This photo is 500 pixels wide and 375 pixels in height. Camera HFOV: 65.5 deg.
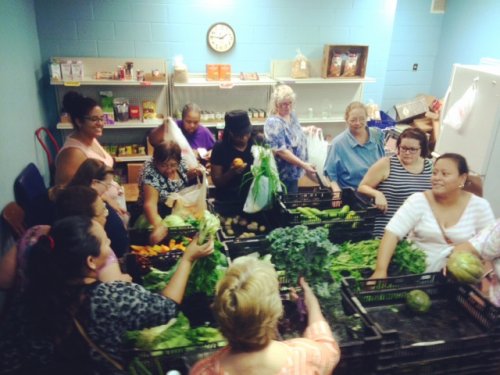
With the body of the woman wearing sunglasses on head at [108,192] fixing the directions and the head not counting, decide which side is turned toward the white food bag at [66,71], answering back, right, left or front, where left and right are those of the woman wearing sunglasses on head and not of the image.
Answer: left

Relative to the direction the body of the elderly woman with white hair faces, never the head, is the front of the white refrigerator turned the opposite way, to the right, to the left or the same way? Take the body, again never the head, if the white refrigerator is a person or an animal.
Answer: to the right

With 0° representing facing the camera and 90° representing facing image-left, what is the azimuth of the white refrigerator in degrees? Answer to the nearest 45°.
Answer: approximately 45°

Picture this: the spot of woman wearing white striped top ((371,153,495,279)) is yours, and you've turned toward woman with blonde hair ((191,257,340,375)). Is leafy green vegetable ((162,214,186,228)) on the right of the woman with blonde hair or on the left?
right

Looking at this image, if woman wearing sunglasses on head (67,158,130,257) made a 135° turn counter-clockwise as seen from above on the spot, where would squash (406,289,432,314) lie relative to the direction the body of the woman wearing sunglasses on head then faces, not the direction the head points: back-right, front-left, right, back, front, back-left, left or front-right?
back

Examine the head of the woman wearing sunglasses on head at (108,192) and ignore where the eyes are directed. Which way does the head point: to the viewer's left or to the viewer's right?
to the viewer's right

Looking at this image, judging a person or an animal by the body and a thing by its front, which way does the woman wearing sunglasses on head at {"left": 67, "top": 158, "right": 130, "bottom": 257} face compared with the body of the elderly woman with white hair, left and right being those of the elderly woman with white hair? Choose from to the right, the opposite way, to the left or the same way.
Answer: to the left

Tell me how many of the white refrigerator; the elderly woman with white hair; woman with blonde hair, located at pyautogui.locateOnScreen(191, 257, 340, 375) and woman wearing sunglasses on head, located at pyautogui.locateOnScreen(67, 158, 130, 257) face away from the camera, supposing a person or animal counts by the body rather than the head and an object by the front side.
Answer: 1

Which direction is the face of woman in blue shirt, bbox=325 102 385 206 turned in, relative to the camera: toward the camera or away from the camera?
toward the camera

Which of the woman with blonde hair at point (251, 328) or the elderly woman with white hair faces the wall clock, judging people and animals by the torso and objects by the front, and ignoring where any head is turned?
the woman with blonde hair

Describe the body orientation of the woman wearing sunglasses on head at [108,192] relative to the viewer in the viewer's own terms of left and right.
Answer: facing to the right of the viewer

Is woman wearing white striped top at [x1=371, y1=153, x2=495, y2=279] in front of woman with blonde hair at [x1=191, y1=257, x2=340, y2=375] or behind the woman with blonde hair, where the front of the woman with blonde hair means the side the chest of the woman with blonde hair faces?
in front

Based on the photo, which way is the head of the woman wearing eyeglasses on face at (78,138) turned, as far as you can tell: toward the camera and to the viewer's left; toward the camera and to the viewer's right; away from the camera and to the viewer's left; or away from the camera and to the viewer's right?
toward the camera and to the viewer's right

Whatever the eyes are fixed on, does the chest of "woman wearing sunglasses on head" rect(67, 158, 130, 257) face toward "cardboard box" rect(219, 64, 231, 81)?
no

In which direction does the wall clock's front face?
toward the camera

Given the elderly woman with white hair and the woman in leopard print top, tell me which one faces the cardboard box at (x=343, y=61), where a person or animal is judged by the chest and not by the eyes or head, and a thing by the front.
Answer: the woman in leopard print top

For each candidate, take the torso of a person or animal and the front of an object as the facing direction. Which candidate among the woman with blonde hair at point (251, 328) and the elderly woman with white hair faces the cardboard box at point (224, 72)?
the woman with blonde hair

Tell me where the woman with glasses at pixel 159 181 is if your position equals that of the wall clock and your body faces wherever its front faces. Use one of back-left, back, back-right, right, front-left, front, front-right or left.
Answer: front
